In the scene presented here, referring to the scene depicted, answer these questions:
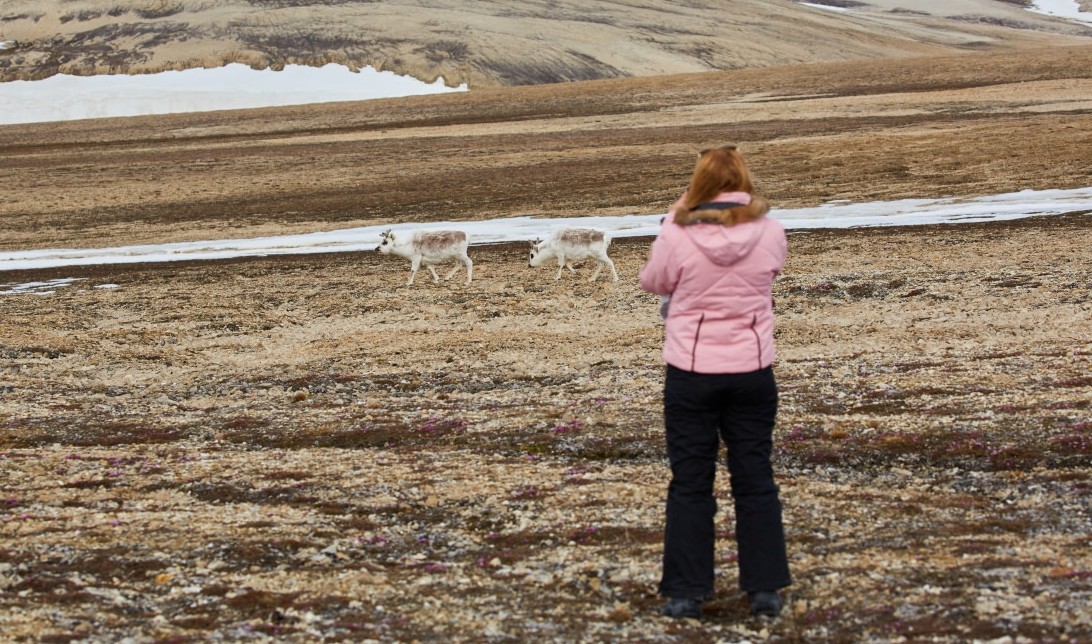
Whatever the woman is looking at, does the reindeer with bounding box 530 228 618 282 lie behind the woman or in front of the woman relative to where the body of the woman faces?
in front

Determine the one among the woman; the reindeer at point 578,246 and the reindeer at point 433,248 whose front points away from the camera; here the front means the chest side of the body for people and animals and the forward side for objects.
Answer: the woman

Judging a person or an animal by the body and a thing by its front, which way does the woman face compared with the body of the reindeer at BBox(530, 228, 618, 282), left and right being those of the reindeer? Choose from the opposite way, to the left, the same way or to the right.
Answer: to the right

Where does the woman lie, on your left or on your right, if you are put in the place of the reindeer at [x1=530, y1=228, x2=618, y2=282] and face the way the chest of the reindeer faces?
on your left

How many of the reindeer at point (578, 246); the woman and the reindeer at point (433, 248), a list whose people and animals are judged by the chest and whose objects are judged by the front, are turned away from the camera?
1

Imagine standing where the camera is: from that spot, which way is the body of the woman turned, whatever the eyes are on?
away from the camera

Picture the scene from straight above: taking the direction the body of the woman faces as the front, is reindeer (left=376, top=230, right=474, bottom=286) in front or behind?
in front

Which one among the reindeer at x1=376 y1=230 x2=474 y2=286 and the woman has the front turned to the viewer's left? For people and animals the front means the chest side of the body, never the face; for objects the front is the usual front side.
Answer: the reindeer

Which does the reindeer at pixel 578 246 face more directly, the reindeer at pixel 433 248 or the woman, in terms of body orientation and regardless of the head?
the reindeer

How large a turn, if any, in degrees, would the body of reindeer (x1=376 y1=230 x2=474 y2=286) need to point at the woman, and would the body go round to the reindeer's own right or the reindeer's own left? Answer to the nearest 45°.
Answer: approximately 90° to the reindeer's own left

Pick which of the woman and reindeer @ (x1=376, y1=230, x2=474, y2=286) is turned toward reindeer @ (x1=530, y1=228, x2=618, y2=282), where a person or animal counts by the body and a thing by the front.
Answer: the woman

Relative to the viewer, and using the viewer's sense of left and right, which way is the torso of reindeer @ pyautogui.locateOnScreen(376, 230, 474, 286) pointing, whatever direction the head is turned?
facing to the left of the viewer

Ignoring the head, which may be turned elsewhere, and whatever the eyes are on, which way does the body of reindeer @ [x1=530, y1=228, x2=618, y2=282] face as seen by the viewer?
to the viewer's left
